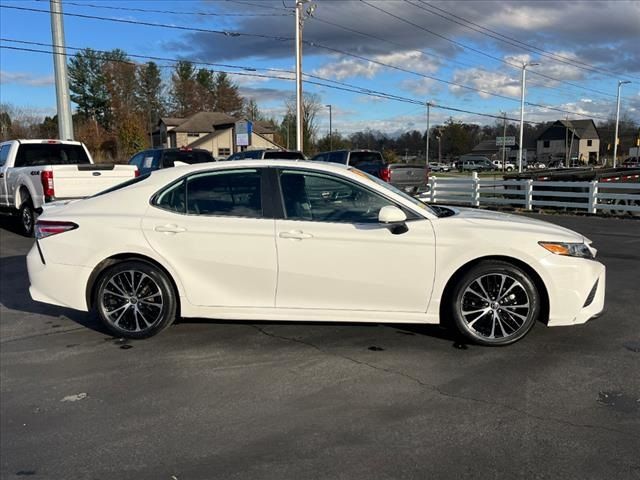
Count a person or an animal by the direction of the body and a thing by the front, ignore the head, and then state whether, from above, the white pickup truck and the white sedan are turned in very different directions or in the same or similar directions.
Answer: very different directions

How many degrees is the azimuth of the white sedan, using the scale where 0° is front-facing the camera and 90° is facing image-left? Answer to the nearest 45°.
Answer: approximately 270°

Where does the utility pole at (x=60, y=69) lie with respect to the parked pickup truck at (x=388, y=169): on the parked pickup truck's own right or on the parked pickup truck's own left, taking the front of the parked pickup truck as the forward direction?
on the parked pickup truck's own left

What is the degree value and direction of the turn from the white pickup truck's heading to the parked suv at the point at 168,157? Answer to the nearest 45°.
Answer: approximately 90° to its right

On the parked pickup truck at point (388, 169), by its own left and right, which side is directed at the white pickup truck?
left

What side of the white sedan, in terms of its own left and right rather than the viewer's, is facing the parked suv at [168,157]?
left

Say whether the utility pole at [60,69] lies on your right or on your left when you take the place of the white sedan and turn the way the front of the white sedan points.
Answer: on your left

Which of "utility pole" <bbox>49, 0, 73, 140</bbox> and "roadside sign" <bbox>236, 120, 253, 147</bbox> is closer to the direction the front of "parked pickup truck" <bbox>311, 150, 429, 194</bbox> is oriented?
the roadside sign

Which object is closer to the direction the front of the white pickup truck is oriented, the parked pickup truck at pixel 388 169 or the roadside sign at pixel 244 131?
the roadside sign

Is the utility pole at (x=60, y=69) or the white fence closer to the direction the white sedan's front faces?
the white fence

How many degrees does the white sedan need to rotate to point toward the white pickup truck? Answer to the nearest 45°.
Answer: approximately 135° to its left

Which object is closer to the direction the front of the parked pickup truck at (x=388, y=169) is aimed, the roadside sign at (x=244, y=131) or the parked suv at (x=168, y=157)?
the roadside sign

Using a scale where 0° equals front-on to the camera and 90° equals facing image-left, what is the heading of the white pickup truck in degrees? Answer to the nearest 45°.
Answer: approximately 135°

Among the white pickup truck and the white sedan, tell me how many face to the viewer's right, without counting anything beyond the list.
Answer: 1

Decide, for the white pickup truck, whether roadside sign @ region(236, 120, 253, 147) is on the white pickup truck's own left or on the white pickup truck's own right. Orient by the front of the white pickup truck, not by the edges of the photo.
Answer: on the white pickup truck's own right

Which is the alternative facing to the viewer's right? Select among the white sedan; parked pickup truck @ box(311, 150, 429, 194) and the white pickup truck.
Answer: the white sedan

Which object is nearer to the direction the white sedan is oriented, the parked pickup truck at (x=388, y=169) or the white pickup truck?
the parked pickup truck
